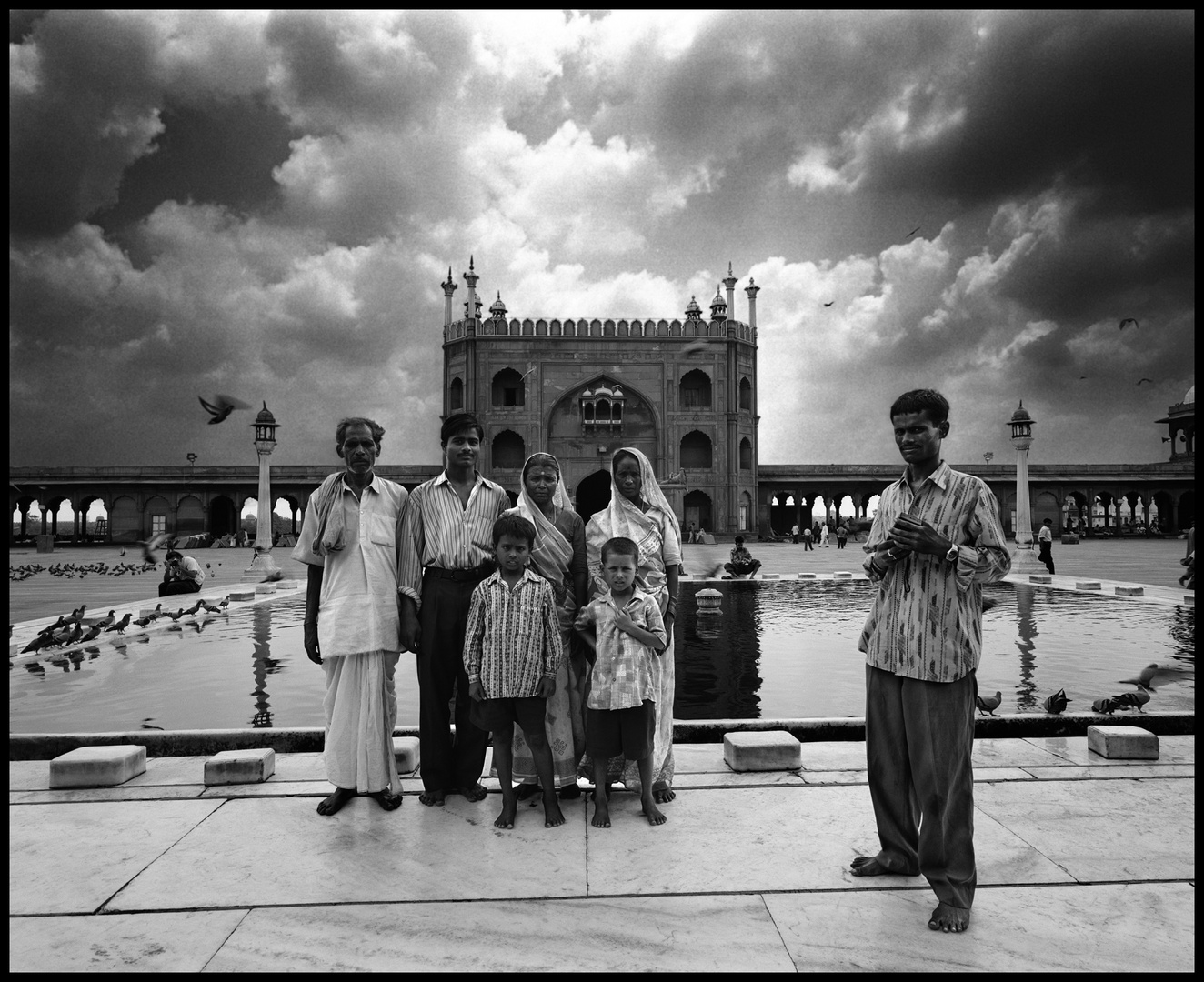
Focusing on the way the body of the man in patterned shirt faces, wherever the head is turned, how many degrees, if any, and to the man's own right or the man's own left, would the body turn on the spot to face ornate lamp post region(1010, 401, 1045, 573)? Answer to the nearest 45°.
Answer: approximately 135° to the man's own right

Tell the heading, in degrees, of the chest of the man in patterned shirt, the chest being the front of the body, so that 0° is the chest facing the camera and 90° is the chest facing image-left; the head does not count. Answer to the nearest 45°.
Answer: approximately 45°

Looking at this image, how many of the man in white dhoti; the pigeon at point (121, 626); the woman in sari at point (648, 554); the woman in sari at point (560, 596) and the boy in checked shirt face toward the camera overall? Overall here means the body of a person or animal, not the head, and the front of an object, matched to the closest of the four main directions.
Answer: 4

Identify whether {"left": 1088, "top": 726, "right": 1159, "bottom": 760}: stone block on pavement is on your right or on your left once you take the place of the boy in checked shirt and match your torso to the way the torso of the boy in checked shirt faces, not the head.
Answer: on your left

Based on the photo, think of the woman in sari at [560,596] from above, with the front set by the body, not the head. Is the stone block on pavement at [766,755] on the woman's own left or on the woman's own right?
on the woman's own left

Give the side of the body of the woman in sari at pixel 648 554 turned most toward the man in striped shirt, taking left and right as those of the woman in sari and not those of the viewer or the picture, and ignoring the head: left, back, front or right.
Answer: right

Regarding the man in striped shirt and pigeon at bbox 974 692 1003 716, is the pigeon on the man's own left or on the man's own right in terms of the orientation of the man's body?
on the man's own left

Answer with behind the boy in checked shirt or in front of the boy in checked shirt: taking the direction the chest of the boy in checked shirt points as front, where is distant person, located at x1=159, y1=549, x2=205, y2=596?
behind

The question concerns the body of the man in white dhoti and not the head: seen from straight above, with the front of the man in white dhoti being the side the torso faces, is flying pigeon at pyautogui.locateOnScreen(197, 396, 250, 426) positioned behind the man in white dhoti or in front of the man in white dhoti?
behind

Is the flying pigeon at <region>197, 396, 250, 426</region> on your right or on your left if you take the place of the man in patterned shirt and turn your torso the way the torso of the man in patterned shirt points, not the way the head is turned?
on your right
